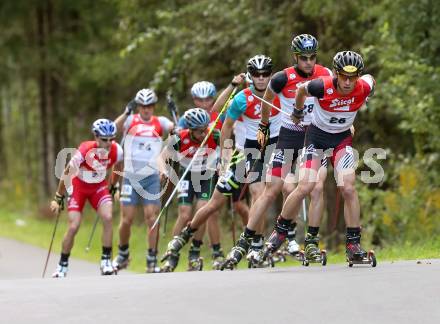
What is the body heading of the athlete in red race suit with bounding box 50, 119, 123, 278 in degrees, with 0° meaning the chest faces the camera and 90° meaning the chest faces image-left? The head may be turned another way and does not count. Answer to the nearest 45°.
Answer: approximately 0°

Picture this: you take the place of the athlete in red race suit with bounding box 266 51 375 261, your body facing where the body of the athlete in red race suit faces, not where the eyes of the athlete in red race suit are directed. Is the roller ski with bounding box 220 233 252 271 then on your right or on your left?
on your right

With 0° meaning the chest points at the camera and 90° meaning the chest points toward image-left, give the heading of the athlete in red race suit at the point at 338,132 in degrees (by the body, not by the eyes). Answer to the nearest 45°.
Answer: approximately 0°

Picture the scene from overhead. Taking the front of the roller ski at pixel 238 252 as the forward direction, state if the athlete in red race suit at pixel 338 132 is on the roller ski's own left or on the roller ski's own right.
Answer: on the roller ski's own left

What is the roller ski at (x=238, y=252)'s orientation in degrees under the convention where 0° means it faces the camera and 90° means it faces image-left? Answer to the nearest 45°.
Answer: approximately 45°

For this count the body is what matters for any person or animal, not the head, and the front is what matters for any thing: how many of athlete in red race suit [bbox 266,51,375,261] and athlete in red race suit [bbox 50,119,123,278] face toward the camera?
2
